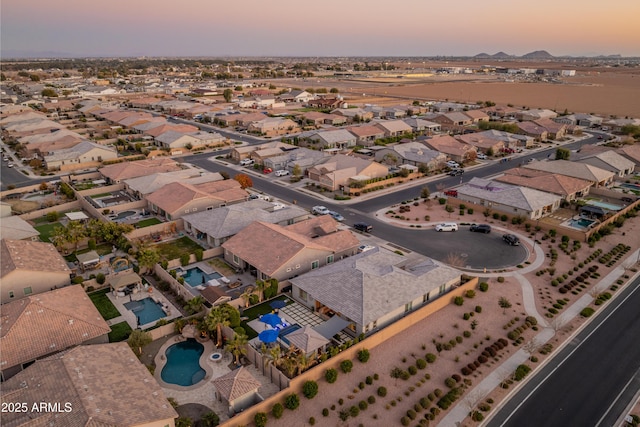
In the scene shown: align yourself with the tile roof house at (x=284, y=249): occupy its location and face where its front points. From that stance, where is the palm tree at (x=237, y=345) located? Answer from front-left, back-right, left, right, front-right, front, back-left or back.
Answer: back-right

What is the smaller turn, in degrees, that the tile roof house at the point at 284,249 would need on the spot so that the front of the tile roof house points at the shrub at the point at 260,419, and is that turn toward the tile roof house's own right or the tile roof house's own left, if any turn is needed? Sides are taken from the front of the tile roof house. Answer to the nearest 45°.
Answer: approximately 135° to the tile roof house's own right

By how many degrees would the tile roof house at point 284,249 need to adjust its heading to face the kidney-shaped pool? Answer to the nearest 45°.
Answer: approximately 180°

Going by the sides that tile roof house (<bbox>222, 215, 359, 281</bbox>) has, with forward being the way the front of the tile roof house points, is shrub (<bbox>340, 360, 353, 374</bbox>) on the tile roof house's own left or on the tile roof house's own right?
on the tile roof house's own right

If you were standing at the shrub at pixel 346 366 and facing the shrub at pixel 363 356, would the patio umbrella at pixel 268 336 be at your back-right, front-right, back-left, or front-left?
back-left

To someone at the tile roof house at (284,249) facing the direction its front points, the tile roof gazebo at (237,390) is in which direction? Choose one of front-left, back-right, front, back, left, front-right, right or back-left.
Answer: back-right

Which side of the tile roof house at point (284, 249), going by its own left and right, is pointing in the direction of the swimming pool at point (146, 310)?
back

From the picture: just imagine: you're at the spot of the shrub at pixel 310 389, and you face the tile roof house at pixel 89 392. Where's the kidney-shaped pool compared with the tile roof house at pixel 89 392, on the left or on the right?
right

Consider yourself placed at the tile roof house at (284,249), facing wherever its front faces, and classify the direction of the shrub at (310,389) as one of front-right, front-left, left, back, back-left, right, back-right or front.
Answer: back-right

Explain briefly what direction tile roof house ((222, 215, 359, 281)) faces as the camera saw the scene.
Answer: facing away from the viewer and to the right of the viewer

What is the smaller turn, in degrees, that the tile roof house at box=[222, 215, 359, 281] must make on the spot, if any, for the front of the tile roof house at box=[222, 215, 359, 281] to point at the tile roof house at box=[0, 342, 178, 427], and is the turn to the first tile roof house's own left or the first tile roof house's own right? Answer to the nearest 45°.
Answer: approximately 180°

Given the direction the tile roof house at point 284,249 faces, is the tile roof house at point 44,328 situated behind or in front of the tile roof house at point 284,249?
behind

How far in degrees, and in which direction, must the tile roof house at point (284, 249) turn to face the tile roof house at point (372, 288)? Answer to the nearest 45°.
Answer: approximately 90° to its right

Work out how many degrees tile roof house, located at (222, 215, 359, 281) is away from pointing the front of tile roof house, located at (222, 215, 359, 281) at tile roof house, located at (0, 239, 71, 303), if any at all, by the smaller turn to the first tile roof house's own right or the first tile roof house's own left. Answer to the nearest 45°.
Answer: approximately 135° to the first tile roof house's own left
